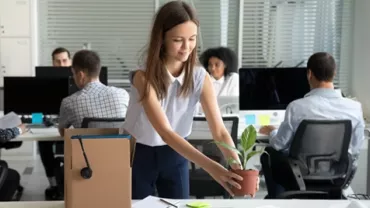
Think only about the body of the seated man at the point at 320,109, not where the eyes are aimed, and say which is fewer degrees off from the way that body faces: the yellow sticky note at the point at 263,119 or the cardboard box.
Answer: the yellow sticky note

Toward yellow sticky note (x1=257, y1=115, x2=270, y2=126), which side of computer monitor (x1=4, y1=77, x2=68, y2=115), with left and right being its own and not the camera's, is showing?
left

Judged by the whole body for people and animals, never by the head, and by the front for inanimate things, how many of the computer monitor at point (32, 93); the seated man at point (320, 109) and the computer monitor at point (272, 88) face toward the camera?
2

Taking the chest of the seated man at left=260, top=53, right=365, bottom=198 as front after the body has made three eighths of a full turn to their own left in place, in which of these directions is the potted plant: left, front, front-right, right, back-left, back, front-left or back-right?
front

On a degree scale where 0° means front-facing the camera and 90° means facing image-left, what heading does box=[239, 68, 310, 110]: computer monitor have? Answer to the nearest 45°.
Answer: approximately 0°

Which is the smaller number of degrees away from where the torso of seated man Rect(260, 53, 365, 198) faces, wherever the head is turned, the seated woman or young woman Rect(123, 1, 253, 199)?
the seated woman

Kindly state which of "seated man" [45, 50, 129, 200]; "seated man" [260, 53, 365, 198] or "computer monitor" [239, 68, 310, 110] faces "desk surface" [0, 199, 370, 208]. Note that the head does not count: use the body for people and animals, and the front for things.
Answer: the computer monitor

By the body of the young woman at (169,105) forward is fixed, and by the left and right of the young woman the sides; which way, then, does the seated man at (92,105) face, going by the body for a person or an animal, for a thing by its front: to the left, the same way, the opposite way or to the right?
the opposite way

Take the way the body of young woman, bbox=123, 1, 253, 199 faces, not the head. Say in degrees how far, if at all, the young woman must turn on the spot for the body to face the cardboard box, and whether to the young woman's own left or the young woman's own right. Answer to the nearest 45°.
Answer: approximately 45° to the young woman's own right
